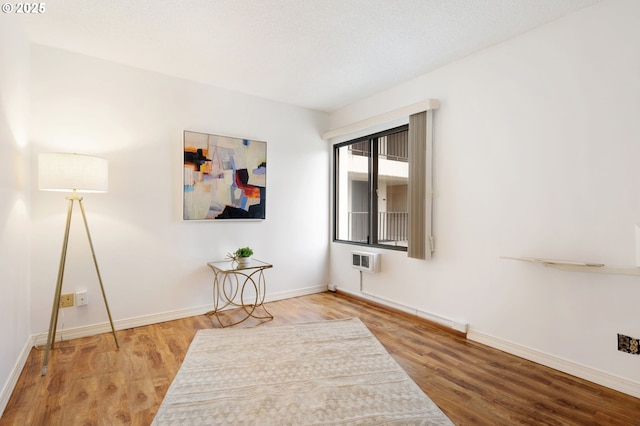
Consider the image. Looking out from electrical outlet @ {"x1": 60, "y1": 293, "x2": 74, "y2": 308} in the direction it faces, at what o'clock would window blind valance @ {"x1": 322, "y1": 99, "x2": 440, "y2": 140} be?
The window blind valance is roughly at 10 o'clock from the electrical outlet.

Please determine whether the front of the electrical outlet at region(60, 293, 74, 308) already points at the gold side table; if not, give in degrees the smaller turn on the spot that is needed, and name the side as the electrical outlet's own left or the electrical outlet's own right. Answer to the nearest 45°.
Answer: approximately 90° to the electrical outlet's own left

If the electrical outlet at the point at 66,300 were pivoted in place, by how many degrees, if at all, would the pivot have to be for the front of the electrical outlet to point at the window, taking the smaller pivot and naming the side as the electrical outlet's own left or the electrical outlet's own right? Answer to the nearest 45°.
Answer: approximately 90° to the electrical outlet's own left

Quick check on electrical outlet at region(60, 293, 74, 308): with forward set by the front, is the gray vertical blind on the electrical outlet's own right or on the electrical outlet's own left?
on the electrical outlet's own left

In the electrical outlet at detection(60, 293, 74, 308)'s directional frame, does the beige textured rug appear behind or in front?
in front

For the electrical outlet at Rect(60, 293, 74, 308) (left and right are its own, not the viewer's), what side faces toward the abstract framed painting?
left

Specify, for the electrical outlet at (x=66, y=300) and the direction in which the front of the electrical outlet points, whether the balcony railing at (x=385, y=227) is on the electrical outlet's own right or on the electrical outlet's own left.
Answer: on the electrical outlet's own left

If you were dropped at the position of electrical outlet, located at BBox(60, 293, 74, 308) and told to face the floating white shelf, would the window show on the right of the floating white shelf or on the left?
left

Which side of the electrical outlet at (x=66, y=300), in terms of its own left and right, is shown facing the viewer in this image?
front

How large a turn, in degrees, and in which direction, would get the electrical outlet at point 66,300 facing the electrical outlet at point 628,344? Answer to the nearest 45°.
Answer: approximately 45° to its left

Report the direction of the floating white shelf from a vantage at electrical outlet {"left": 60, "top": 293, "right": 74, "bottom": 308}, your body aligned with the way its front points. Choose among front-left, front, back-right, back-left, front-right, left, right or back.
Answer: front-left
